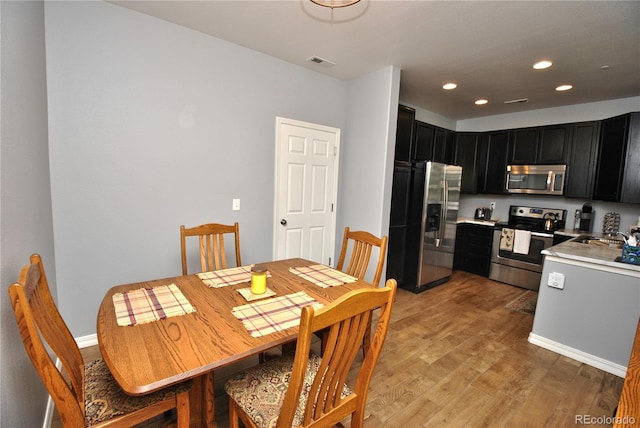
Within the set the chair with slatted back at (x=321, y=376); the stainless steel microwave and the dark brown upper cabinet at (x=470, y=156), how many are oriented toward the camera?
2

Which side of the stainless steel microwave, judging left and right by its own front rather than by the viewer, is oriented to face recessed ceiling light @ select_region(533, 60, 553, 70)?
front

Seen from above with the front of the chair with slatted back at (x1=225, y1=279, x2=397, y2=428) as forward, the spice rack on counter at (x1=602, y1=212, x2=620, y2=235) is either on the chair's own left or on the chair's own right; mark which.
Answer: on the chair's own right

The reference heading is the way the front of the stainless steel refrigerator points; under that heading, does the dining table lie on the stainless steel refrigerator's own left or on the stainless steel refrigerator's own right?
on the stainless steel refrigerator's own right

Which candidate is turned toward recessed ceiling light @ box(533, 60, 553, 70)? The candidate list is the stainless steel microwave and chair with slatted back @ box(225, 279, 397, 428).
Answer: the stainless steel microwave

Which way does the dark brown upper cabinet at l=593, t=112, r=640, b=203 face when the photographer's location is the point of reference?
facing the viewer and to the left of the viewer

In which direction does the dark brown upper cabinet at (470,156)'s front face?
toward the camera

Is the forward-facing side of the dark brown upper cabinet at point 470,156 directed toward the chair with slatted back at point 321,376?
yes

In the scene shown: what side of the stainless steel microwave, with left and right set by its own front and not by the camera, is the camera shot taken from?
front

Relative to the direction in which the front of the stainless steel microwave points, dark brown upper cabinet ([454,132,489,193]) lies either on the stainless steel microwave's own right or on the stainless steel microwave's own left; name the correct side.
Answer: on the stainless steel microwave's own right

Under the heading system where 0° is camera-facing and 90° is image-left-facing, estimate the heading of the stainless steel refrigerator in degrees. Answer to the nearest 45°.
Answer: approximately 315°

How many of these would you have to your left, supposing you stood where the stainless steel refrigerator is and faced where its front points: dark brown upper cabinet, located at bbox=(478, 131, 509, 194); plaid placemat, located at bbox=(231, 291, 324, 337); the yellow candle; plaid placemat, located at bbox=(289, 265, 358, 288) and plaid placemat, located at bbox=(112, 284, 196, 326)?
1

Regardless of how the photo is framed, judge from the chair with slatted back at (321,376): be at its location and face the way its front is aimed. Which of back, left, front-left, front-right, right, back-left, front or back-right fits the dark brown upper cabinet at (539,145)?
right

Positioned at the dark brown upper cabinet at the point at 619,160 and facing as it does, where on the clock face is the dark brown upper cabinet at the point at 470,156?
the dark brown upper cabinet at the point at 470,156 is roughly at 2 o'clock from the dark brown upper cabinet at the point at 619,160.

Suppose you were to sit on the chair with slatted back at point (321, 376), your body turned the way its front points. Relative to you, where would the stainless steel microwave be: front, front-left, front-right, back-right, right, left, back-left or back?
right

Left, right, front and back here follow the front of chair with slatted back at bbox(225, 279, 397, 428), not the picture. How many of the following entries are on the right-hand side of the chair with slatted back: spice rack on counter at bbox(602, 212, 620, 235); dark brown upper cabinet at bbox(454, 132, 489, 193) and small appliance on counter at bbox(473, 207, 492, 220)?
3
